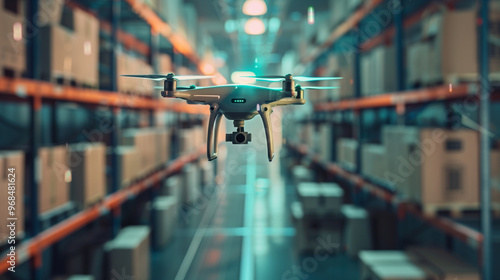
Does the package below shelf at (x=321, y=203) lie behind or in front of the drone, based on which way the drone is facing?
behind

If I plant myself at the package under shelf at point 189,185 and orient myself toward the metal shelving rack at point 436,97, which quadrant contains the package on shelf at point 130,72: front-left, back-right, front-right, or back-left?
front-right

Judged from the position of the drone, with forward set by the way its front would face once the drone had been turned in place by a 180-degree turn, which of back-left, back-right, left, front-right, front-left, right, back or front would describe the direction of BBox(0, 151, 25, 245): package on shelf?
front-left

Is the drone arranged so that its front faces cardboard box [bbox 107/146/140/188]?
no

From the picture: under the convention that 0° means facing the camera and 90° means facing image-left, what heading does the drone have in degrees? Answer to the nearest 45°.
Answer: approximately 0°

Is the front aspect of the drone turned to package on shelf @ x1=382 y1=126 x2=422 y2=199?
no

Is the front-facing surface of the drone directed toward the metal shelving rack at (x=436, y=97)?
no

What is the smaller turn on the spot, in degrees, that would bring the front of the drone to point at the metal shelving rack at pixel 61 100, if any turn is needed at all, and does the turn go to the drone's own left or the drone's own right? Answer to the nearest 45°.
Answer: approximately 135° to the drone's own right

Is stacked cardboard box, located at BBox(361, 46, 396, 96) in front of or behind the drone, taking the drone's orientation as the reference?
behind

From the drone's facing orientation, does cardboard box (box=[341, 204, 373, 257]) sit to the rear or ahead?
to the rear

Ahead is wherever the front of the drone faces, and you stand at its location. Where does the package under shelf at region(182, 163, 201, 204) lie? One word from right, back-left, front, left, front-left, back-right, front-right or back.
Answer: back

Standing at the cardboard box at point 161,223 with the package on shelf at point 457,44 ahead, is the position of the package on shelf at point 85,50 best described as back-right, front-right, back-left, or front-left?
front-right

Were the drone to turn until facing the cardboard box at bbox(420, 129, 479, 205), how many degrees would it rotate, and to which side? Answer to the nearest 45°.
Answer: approximately 135° to its left

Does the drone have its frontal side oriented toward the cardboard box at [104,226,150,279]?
no
